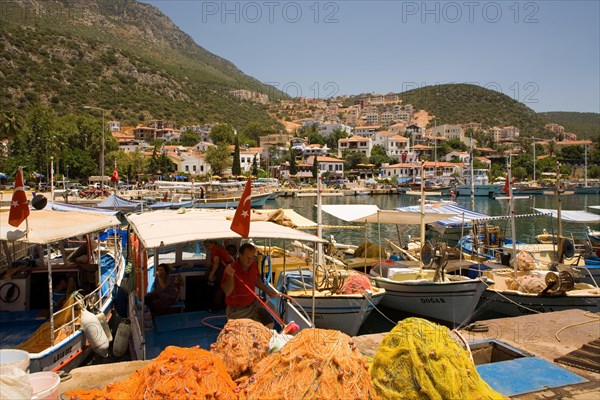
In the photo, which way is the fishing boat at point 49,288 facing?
away from the camera

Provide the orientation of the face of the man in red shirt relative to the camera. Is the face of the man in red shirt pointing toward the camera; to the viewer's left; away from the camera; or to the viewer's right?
toward the camera

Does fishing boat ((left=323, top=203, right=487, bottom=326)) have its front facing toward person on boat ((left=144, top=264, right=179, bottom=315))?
no

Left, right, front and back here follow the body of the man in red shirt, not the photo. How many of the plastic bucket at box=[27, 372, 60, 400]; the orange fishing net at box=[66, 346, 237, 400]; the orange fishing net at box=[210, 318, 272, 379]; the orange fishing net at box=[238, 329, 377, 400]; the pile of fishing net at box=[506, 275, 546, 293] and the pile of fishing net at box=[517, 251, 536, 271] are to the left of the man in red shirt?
2

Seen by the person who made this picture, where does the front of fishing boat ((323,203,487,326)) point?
facing the viewer and to the right of the viewer
